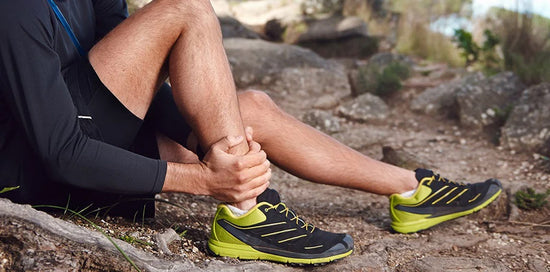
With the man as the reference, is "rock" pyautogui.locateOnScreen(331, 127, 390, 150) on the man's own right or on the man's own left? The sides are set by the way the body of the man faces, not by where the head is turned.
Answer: on the man's own left

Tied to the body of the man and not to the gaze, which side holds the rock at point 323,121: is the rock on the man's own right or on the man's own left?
on the man's own left

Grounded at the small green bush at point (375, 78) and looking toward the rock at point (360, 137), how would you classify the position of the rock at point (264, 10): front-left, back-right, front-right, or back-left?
back-right

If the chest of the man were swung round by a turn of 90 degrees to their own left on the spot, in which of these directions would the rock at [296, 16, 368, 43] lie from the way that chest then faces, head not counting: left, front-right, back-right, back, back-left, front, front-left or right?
front

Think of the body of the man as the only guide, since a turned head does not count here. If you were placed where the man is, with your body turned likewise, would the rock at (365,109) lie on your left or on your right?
on your left

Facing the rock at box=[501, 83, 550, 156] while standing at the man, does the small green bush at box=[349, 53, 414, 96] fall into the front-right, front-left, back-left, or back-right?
front-left

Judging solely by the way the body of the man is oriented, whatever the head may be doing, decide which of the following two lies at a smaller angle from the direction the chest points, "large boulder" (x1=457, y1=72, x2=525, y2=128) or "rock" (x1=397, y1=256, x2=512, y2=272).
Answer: the rock

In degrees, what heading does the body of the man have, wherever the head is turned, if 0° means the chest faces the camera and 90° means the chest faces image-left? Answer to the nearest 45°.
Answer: approximately 270°

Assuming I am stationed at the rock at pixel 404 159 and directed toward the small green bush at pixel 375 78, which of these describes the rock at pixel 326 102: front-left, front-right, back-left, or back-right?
front-left

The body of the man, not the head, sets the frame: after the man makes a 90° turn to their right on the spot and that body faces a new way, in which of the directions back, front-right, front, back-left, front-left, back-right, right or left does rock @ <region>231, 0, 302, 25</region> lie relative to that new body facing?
back

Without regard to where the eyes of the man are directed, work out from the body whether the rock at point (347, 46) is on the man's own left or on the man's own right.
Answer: on the man's own left
